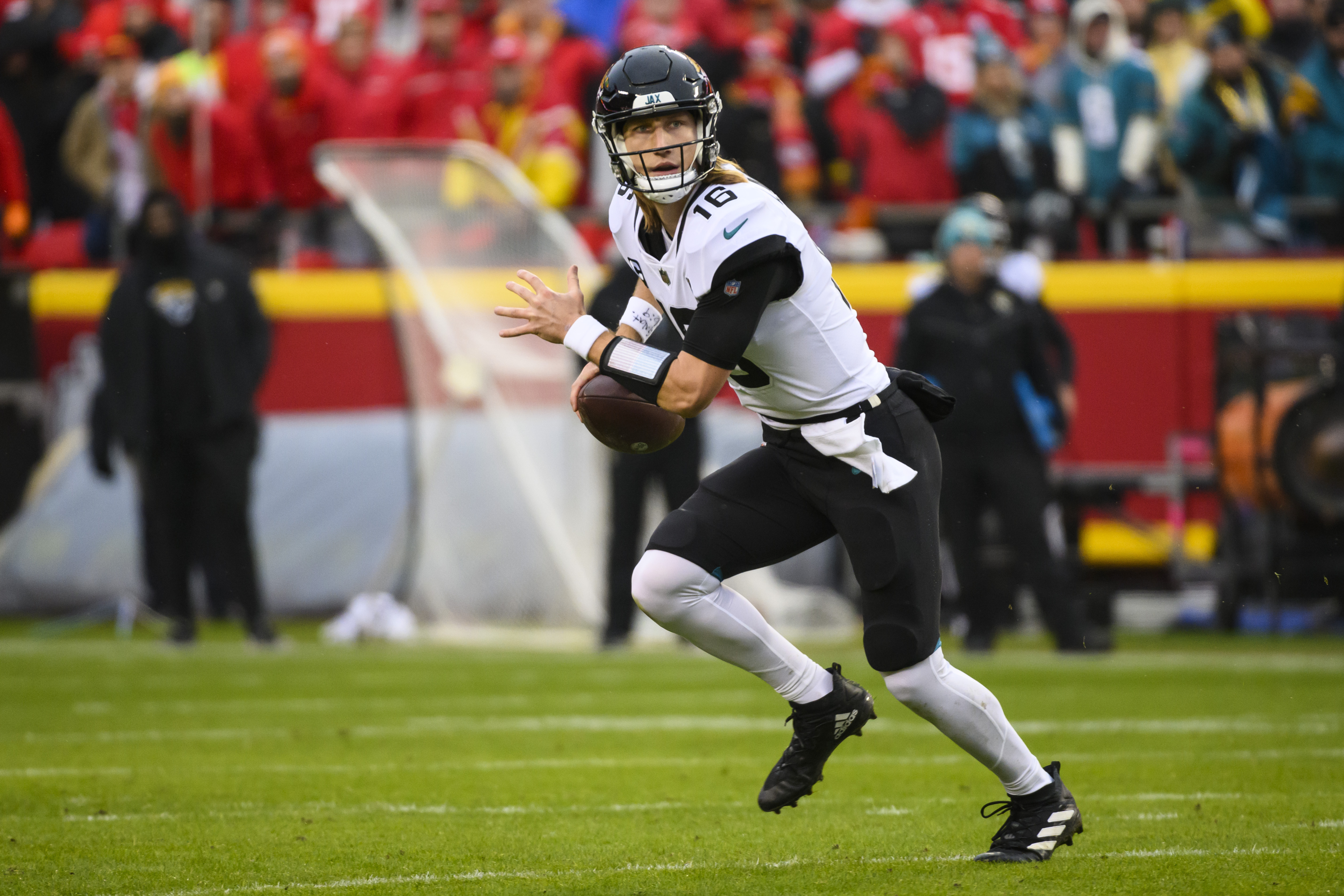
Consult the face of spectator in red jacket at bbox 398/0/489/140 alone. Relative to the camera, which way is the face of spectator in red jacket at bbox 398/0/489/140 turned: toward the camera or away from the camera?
toward the camera

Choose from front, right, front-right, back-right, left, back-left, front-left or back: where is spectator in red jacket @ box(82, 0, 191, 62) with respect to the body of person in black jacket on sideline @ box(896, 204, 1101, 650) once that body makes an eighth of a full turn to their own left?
back

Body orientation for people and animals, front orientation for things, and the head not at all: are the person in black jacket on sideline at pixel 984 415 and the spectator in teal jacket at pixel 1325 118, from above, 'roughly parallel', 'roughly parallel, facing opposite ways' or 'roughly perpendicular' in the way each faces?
roughly parallel

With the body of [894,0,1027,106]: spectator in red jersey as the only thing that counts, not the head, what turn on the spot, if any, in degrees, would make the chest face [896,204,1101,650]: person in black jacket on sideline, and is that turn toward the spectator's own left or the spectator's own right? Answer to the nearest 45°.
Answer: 0° — they already face them

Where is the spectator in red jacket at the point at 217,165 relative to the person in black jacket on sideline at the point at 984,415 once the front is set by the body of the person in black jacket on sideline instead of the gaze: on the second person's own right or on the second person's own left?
on the second person's own right

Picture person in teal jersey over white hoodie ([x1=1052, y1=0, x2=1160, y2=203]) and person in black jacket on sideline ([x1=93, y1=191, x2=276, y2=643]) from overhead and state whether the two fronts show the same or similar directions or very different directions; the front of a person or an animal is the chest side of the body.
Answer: same or similar directions

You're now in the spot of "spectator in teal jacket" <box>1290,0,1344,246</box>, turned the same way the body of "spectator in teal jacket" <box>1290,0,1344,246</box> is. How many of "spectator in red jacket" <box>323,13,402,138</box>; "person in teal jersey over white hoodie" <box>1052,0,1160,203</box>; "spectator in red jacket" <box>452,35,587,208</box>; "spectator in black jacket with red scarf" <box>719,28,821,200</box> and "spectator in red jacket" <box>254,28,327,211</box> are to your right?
5

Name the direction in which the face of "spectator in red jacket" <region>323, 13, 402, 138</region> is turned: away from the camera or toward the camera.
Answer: toward the camera

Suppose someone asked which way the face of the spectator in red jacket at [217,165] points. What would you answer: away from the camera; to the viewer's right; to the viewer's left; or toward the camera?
toward the camera

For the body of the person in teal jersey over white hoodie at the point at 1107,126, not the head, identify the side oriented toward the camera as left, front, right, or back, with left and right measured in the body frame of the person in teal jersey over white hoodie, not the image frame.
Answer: front

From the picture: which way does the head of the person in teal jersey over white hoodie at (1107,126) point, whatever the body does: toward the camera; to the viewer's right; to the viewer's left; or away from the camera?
toward the camera

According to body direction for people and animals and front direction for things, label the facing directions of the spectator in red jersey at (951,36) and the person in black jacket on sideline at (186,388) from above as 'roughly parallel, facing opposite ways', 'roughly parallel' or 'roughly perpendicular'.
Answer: roughly parallel

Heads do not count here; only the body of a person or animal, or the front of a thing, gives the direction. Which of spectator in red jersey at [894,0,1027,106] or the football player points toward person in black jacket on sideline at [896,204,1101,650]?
the spectator in red jersey

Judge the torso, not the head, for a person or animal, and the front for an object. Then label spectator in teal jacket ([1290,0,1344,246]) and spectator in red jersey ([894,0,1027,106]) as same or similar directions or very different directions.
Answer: same or similar directions

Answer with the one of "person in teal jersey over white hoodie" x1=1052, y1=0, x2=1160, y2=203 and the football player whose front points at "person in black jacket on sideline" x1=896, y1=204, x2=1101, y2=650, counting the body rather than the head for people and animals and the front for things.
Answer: the person in teal jersey over white hoodie

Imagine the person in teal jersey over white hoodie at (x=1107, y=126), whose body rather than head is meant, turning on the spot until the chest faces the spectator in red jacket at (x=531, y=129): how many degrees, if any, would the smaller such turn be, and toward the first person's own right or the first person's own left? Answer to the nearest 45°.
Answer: approximately 90° to the first person's own right

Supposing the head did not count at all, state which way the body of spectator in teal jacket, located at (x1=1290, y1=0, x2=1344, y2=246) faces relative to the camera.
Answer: toward the camera

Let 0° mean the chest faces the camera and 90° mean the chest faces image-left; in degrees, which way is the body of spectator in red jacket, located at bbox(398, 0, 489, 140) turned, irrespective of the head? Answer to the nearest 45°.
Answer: approximately 0°

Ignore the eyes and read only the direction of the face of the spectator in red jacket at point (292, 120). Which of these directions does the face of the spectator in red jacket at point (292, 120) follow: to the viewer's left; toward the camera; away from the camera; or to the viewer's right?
toward the camera

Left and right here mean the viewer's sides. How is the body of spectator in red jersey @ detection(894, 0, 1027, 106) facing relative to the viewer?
facing the viewer

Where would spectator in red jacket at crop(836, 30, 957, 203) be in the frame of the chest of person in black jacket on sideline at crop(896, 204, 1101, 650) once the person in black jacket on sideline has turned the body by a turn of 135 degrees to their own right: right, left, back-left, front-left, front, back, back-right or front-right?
front-right
